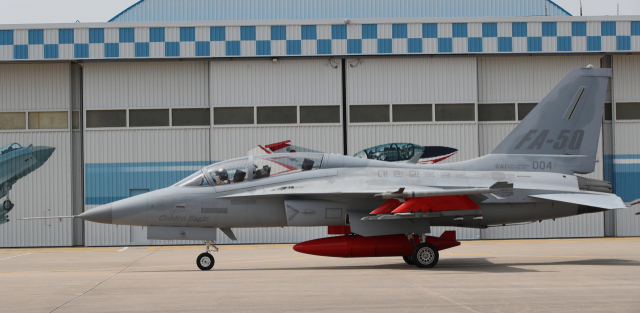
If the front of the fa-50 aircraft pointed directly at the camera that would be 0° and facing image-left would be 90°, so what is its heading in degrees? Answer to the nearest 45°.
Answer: approximately 90°

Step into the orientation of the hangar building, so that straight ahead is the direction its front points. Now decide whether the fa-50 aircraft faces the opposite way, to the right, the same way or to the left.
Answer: to the right

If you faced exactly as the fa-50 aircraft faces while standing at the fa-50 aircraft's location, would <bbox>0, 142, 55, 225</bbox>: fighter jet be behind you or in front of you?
in front

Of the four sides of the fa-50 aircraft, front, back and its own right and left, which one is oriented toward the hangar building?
right

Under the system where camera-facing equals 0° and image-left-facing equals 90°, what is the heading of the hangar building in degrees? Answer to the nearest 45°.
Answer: approximately 0°

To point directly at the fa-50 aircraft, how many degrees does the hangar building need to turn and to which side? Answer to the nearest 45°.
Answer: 0° — it already faces it

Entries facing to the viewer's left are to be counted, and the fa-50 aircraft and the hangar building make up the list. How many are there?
1
